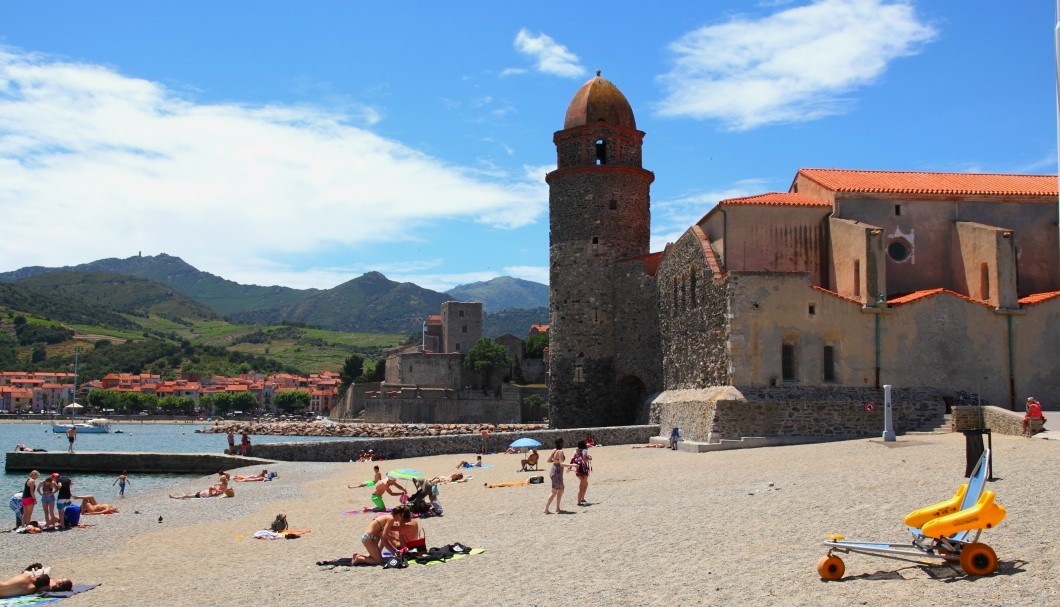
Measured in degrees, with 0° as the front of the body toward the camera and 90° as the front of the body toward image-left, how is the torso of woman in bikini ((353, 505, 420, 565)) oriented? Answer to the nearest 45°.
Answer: approximately 270°

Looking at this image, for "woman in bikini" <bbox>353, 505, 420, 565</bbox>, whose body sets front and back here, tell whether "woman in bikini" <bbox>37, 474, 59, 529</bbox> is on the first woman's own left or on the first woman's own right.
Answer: on the first woman's own left

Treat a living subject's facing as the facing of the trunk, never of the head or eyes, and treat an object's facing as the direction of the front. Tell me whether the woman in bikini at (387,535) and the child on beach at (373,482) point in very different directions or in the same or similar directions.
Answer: very different directions

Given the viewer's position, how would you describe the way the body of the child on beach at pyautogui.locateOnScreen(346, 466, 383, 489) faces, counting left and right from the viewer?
facing to the left of the viewer

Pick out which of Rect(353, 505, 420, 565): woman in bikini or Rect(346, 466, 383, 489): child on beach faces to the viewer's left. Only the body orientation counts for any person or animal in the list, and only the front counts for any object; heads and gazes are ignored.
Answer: the child on beach

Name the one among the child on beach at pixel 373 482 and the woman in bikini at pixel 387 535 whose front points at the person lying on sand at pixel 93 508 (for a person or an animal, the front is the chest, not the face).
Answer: the child on beach

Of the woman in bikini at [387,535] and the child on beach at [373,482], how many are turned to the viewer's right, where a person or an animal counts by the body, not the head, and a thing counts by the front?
1

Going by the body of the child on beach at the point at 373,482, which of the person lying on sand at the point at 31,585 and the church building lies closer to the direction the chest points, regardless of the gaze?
the person lying on sand
